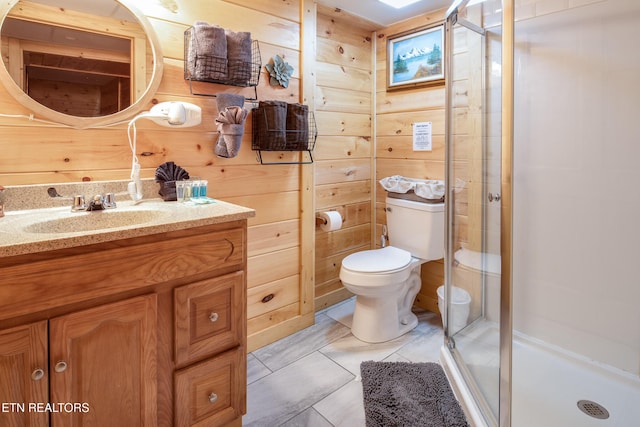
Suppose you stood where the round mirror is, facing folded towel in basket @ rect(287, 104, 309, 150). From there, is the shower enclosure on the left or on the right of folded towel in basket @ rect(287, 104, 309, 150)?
right

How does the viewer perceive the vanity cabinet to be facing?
facing the viewer and to the right of the viewer

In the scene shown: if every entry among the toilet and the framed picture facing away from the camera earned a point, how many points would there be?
0

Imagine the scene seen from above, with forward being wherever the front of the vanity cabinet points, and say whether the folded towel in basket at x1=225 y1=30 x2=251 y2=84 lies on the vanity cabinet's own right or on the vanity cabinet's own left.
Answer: on the vanity cabinet's own left

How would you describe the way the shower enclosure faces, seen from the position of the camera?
facing the viewer and to the left of the viewer

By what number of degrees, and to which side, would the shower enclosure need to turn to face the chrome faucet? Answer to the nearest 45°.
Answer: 0° — it already faces it

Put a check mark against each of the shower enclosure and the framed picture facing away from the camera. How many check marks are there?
0

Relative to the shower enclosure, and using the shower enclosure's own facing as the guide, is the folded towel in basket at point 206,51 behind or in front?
in front

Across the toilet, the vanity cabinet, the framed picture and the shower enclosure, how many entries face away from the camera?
0
